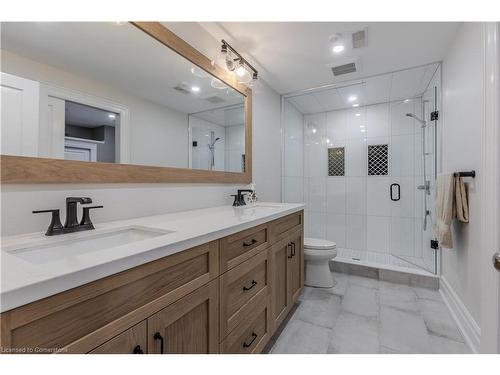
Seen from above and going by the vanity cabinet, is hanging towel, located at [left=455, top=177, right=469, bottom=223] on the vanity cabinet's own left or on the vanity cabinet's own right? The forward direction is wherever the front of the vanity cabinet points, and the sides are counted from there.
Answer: on the vanity cabinet's own left

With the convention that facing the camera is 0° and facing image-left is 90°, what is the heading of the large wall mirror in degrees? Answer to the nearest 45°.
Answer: approximately 315°

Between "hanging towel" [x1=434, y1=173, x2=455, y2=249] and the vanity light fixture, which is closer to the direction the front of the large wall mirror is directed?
the hanging towel

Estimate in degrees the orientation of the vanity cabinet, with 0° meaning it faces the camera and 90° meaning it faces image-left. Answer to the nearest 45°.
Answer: approximately 315°

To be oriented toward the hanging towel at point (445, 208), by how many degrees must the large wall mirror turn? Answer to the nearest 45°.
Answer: approximately 45° to its left

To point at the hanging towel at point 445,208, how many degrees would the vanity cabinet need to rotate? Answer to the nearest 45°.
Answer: approximately 45° to its left

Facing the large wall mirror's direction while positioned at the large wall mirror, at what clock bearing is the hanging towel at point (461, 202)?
The hanging towel is roughly at 11 o'clock from the large wall mirror.
